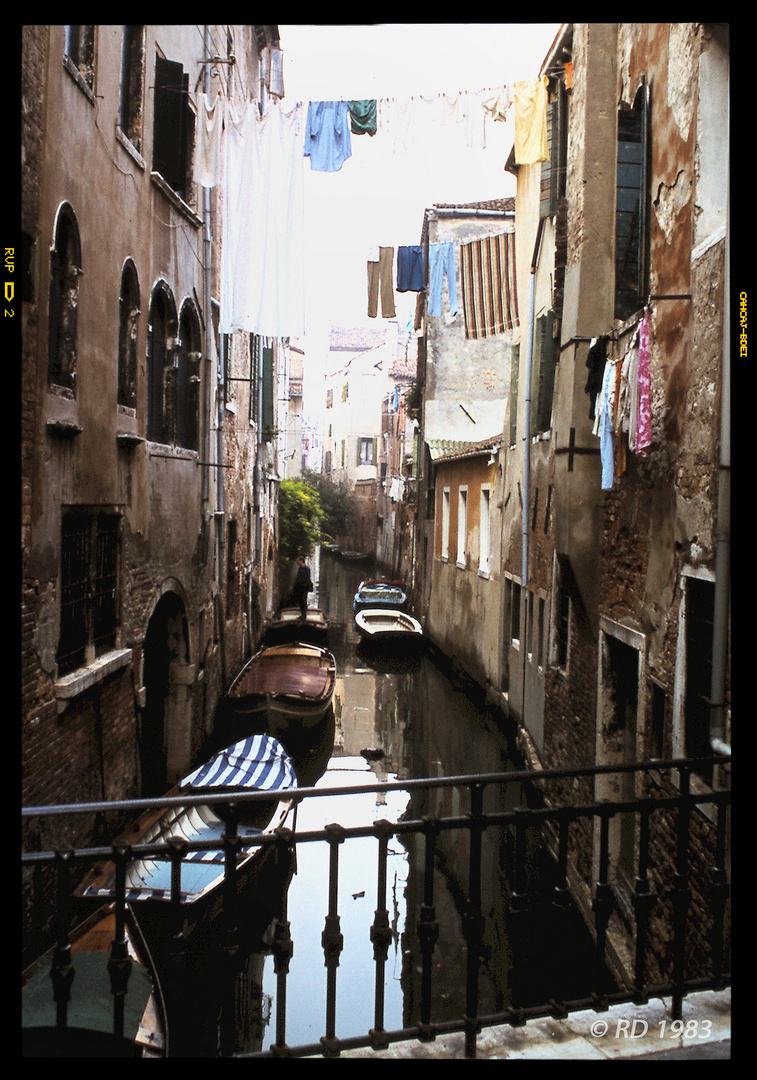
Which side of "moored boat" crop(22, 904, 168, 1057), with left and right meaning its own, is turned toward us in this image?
back

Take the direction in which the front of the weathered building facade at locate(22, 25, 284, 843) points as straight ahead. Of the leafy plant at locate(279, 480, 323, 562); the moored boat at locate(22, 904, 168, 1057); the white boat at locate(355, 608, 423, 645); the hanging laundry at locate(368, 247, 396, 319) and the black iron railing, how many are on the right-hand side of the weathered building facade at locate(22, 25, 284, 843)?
2

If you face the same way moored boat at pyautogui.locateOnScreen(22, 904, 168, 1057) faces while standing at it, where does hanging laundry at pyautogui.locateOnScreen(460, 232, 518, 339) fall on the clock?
The hanging laundry is roughly at 1 o'clock from the moored boat.

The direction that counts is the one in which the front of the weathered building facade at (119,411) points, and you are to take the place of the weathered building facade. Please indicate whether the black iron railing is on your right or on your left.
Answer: on your right

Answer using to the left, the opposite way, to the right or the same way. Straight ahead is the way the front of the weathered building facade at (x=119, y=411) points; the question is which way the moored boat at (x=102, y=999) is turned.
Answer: to the left

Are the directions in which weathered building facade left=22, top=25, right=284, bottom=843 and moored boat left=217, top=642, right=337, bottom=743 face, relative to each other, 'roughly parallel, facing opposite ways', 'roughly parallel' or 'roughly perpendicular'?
roughly perpendicular

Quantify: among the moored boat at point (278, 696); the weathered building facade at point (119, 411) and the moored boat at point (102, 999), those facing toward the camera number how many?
1

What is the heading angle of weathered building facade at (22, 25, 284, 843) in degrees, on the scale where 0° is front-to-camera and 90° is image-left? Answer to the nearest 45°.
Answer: approximately 270°

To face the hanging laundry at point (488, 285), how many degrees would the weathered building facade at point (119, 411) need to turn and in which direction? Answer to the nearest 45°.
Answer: approximately 45° to its left
